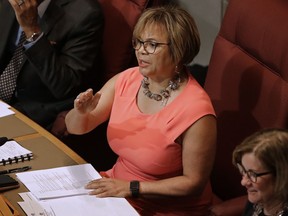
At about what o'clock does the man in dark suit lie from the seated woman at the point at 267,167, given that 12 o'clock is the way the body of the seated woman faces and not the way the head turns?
The man in dark suit is roughly at 3 o'clock from the seated woman.

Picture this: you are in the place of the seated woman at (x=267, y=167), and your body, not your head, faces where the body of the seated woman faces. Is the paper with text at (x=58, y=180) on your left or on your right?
on your right

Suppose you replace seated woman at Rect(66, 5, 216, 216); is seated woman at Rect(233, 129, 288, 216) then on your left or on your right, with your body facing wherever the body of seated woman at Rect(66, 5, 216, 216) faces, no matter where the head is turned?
on your left
